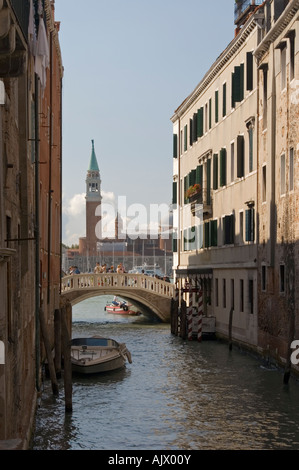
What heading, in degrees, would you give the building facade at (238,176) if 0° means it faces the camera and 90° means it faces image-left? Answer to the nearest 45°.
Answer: approximately 90°

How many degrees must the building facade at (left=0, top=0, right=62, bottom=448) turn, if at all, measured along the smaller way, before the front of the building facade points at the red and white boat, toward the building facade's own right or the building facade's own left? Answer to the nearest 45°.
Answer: approximately 90° to the building facade's own left

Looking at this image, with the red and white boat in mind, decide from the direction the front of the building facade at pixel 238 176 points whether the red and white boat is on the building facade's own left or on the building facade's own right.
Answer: on the building facade's own right

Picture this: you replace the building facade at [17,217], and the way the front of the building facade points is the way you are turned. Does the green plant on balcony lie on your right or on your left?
on your left

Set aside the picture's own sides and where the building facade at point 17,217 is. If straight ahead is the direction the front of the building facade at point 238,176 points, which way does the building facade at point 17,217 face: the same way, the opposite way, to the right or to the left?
the opposite way

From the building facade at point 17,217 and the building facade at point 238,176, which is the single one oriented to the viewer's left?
the building facade at point 238,176

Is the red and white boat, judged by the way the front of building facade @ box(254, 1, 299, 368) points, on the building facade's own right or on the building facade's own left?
on the building facade's own right

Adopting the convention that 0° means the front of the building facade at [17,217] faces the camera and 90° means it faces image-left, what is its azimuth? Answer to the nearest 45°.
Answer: approximately 270°

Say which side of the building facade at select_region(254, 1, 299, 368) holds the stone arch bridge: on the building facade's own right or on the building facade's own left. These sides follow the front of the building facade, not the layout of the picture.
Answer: on the building facade's own right

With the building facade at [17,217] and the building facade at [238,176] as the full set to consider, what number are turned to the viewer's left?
1

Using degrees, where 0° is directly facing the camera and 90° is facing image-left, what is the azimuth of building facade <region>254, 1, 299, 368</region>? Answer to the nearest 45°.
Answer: approximately 90°

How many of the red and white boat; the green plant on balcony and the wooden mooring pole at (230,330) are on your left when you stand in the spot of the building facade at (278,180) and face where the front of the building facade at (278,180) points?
0

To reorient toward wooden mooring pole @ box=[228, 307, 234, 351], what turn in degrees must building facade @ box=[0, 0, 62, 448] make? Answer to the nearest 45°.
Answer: approximately 45° to its left

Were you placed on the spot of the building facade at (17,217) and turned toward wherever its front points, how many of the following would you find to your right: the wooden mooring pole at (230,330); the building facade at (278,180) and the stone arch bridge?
0
